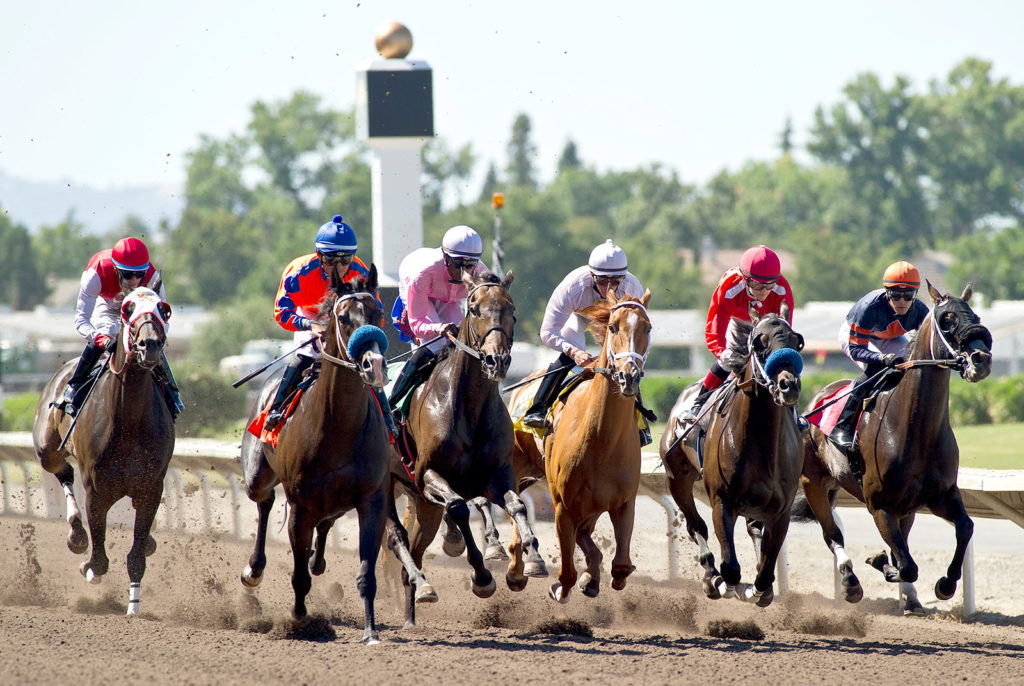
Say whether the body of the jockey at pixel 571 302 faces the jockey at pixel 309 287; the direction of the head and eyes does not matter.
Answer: no

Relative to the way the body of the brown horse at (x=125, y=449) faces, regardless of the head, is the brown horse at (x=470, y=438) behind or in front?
in front

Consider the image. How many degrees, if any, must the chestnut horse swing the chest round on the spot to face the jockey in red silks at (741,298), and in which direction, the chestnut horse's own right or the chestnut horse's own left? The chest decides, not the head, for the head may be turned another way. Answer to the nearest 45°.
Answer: approximately 90° to the chestnut horse's own left

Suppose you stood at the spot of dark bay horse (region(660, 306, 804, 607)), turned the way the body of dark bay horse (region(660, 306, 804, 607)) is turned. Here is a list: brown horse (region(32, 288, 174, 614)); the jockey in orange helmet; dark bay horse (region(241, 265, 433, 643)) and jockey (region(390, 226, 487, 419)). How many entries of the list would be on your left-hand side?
1

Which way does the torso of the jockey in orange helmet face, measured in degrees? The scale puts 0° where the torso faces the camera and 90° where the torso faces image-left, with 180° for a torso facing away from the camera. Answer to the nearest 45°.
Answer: approximately 315°

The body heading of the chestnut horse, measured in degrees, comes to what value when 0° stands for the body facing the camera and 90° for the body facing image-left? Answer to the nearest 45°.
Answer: approximately 315°

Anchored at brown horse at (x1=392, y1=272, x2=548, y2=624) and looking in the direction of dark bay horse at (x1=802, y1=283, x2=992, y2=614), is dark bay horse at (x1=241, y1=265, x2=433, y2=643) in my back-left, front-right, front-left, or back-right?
back-right

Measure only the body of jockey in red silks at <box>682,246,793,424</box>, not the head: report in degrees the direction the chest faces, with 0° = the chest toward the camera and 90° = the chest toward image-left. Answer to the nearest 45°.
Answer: approximately 315°

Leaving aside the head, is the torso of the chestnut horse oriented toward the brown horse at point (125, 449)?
no

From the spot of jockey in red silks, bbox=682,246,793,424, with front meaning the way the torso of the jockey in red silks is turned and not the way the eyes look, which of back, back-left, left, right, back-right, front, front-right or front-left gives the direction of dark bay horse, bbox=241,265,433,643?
right

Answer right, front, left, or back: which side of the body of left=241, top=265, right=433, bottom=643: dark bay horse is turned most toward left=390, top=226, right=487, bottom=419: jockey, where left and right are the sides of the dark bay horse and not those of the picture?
left

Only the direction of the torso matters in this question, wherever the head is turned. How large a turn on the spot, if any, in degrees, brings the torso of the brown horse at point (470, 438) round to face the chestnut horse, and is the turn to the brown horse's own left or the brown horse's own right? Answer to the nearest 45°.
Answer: approximately 45° to the brown horse's own left

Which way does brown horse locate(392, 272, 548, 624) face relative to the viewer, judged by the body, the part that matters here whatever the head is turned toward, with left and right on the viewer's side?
facing the viewer and to the right of the viewer

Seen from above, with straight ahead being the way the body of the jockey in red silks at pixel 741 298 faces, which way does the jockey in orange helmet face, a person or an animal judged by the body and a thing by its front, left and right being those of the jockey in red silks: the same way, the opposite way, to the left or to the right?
the same way

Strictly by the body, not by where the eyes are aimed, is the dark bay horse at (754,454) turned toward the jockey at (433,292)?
no

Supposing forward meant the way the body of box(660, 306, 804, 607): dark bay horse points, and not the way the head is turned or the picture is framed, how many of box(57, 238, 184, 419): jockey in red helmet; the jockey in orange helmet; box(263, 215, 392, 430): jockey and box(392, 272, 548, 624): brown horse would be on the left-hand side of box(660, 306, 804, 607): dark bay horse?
1

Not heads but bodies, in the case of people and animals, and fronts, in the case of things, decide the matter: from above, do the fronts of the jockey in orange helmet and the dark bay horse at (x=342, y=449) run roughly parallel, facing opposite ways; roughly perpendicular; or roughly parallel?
roughly parallel

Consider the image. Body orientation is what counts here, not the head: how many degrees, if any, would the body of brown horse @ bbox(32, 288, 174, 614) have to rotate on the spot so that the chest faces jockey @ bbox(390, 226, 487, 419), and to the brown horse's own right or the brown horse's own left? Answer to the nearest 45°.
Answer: approximately 45° to the brown horse's own left

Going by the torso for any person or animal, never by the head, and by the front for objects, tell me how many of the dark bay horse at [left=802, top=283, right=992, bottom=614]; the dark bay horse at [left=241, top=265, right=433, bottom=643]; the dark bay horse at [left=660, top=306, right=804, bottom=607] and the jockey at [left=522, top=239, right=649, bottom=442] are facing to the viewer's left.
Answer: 0
